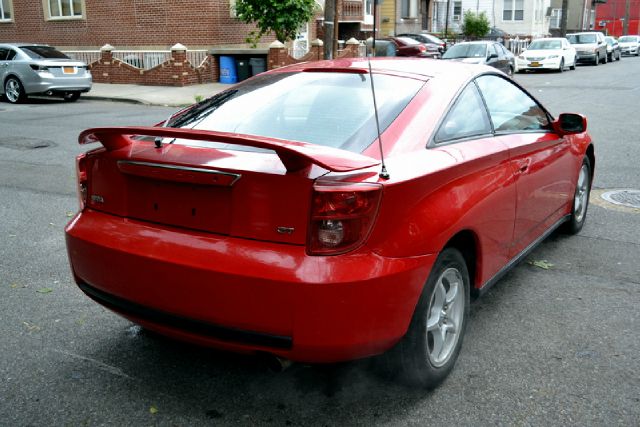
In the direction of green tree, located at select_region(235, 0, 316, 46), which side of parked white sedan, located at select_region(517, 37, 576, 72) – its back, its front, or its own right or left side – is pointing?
front

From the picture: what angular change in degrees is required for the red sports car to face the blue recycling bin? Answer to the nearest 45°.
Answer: approximately 45° to its left

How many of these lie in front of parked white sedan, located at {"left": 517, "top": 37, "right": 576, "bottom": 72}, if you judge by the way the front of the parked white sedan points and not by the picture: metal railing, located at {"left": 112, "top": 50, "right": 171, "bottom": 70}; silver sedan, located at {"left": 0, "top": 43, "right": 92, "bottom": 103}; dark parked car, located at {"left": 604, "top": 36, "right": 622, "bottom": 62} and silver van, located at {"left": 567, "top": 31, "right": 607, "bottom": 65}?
2

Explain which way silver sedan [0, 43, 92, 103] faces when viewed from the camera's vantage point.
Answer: facing away from the viewer and to the left of the viewer

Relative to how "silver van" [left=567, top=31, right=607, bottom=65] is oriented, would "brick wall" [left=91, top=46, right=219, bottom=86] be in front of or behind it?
in front

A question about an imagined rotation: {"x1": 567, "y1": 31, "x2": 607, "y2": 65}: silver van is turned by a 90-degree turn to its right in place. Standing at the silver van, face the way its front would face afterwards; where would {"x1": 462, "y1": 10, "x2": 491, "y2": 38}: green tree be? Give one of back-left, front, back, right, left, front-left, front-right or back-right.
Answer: front

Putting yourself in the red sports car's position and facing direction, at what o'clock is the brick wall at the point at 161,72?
The brick wall is roughly at 10 o'clock from the red sports car.

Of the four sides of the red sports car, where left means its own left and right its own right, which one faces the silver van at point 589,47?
front

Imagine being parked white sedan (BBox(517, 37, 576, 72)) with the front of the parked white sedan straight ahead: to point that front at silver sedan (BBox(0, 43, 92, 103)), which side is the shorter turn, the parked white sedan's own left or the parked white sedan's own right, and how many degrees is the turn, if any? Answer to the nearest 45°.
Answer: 0° — it already faces it

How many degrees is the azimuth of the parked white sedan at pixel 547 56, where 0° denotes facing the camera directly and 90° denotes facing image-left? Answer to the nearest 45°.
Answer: approximately 45°
